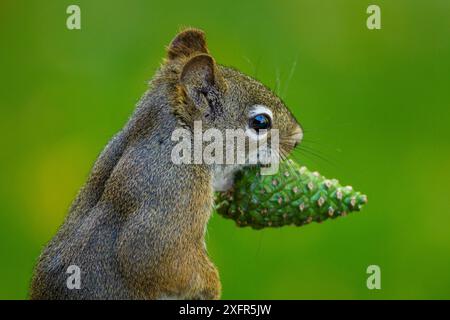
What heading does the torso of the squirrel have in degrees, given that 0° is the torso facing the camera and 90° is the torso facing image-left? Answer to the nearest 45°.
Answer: approximately 270°
